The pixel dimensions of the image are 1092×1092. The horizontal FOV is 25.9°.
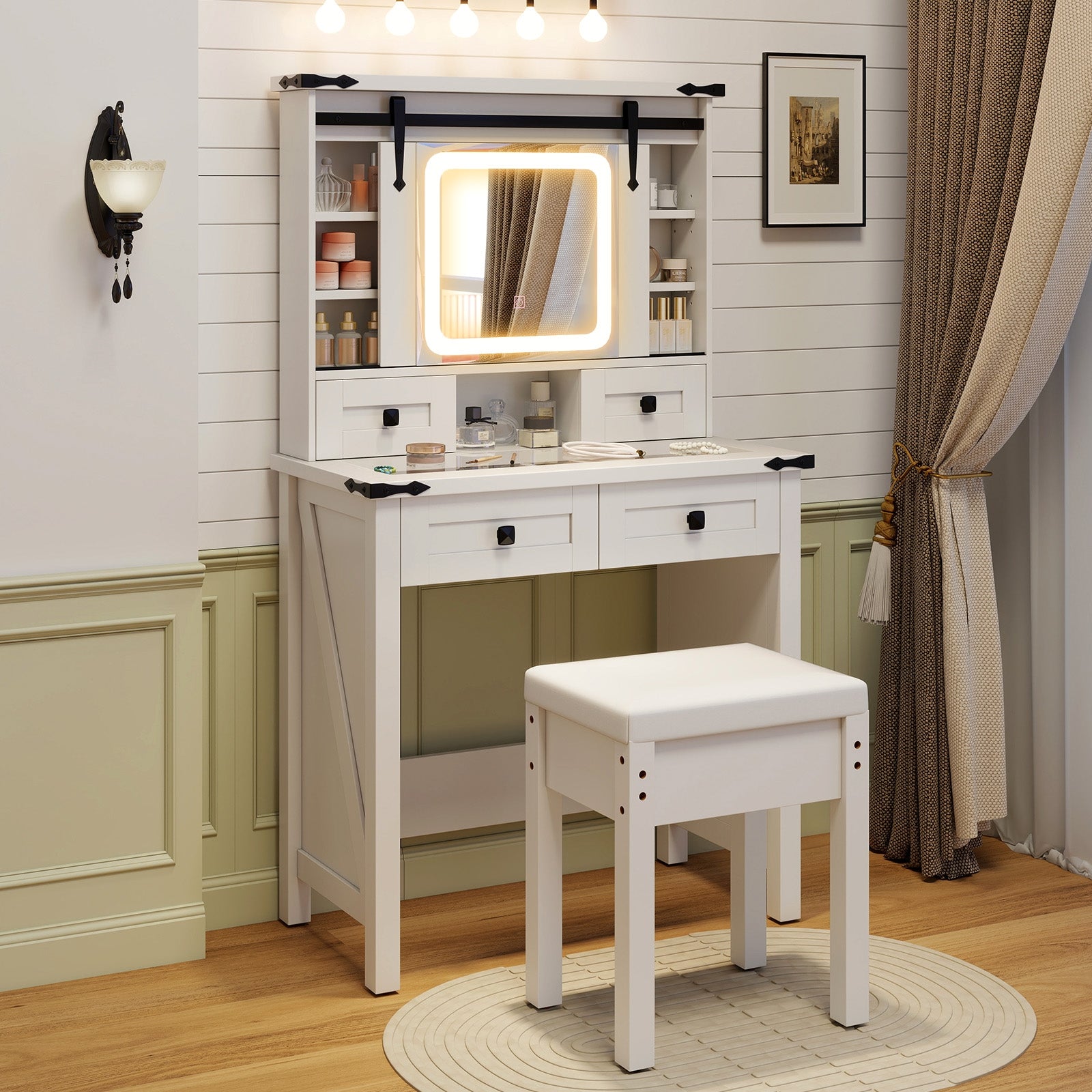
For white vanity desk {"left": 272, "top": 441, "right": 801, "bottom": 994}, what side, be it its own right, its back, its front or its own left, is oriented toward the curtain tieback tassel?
left

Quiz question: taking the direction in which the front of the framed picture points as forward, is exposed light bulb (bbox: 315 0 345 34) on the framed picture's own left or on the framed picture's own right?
on the framed picture's own right

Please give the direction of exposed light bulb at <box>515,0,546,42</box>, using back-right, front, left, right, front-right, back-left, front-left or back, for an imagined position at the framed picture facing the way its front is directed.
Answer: right

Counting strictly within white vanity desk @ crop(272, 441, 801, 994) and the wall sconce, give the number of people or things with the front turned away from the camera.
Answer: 0

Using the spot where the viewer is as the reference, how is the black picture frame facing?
facing the viewer and to the right of the viewer

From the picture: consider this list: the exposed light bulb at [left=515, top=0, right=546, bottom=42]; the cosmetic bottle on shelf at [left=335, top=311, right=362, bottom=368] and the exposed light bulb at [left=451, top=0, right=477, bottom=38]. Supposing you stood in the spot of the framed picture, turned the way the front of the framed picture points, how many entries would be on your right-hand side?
3
